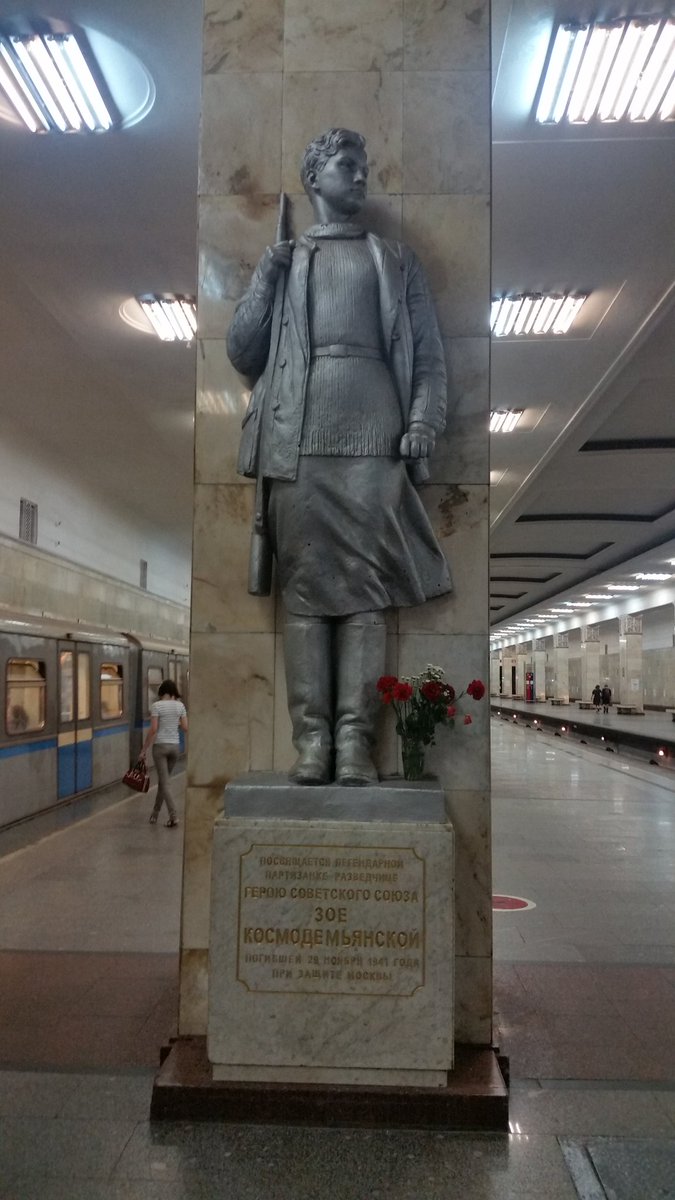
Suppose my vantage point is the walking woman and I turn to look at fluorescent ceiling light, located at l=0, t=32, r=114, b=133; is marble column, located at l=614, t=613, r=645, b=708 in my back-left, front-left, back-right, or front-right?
back-left

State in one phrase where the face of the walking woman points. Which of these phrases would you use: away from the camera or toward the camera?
away from the camera

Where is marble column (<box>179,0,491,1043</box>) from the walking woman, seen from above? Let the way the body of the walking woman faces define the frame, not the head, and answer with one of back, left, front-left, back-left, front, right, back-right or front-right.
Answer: back

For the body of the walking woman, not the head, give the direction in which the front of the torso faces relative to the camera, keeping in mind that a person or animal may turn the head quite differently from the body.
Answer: away from the camera

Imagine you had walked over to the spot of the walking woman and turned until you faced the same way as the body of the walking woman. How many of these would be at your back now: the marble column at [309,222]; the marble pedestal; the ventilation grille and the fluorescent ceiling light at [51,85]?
3

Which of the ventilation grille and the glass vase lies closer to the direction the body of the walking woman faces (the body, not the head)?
the ventilation grille

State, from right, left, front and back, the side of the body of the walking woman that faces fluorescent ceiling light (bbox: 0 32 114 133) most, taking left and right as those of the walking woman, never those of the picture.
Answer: back

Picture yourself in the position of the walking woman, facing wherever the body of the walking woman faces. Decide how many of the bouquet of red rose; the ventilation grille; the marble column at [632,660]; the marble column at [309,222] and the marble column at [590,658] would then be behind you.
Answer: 2
